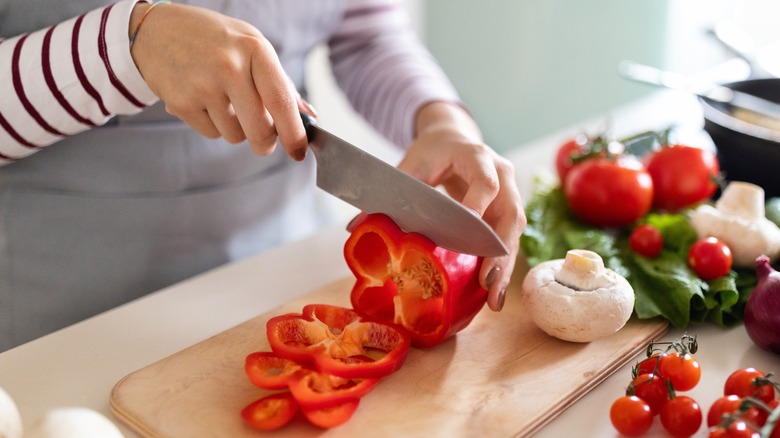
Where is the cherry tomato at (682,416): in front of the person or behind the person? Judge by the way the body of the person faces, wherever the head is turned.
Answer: in front

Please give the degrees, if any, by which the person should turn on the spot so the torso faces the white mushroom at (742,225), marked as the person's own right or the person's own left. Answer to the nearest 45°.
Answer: approximately 45° to the person's own left

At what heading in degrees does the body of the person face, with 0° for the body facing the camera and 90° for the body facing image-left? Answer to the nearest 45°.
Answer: approximately 315°

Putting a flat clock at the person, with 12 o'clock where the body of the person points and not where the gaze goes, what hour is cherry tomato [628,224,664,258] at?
The cherry tomato is roughly at 11 o'clock from the person.

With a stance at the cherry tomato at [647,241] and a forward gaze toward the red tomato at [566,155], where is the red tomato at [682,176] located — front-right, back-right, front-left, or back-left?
front-right

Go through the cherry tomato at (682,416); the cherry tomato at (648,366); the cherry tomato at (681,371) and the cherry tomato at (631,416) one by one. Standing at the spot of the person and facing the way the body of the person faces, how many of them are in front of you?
4

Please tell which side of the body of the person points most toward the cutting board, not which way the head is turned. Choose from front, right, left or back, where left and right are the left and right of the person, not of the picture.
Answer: front

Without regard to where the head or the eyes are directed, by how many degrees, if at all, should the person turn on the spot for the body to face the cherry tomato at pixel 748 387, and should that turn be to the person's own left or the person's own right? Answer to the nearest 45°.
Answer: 0° — they already face it

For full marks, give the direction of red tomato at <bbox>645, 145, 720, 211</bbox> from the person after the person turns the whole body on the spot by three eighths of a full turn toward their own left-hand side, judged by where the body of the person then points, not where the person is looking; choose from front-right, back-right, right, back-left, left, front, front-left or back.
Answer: right

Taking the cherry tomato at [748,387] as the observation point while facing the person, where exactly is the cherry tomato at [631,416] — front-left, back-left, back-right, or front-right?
front-left

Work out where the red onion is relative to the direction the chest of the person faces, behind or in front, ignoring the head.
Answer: in front

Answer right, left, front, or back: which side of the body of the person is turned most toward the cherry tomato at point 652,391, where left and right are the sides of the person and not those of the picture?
front
